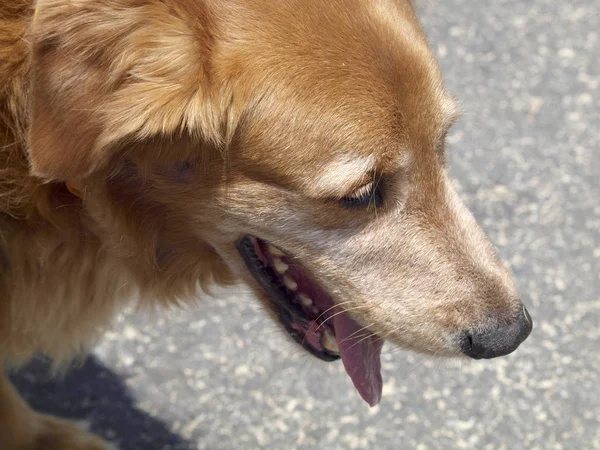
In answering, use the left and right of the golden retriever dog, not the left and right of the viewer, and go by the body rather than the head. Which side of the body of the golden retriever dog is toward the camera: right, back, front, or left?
right
